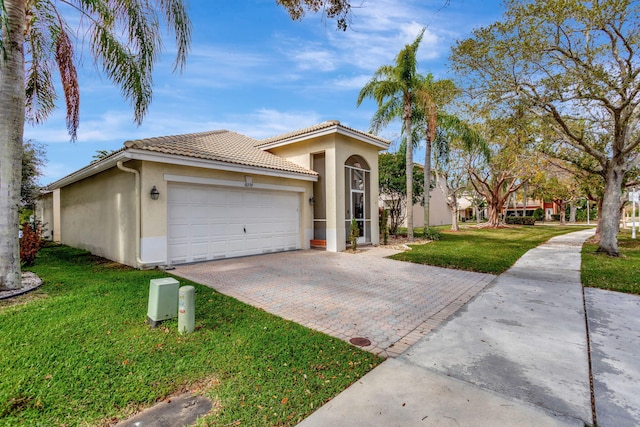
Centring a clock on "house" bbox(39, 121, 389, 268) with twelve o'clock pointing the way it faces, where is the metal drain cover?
The metal drain cover is roughly at 1 o'clock from the house.

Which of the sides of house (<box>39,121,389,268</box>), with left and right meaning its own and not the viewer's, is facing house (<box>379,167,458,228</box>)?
left

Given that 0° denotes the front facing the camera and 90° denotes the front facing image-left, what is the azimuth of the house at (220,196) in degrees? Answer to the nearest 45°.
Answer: approximately 315°

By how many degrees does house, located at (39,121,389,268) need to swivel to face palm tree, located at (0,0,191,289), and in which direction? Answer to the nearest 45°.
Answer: approximately 90° to its right

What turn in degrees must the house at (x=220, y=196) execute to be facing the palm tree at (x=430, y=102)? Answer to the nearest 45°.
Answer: approximately 45° to its left
